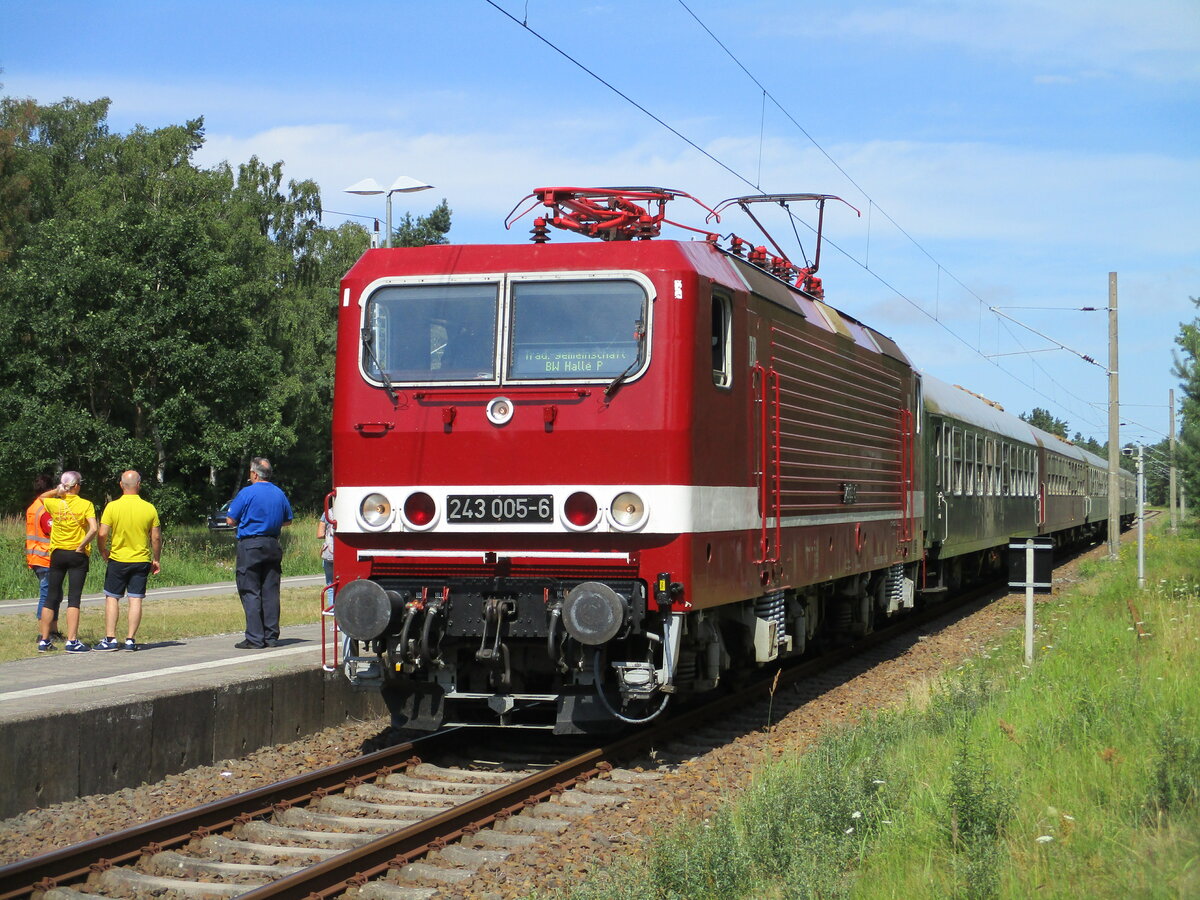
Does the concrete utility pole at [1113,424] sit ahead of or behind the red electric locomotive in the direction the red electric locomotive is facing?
behind

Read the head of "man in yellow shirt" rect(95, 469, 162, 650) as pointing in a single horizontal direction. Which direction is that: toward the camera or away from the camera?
away from the camera

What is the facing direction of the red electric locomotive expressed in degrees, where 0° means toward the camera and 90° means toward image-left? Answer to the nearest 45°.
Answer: approximately 45°

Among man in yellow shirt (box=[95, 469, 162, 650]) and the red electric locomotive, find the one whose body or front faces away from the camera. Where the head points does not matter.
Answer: the man in yellow shirt

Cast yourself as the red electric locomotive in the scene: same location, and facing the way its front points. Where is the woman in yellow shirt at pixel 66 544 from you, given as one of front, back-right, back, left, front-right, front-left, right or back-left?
right

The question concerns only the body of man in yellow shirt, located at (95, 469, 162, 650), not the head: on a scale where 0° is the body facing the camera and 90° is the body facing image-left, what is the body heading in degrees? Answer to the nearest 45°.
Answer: approximately 180°

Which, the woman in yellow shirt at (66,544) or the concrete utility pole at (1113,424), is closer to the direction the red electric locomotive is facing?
the woman in yellow shirt

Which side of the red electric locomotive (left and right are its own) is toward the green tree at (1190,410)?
back

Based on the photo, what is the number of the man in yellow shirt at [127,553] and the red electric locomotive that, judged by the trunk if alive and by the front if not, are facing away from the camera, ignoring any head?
1

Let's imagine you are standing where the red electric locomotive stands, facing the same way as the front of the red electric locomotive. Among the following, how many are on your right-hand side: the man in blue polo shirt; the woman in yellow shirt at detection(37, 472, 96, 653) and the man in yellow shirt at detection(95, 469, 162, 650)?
3

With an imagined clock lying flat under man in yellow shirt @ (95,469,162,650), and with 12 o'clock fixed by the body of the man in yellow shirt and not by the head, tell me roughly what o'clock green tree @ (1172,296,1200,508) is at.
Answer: The green tree is roughly at 2 o'clock from the man in yellow shirt.
